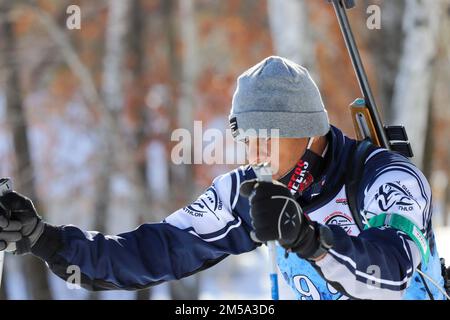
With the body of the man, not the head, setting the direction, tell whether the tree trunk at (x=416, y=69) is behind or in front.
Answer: behind

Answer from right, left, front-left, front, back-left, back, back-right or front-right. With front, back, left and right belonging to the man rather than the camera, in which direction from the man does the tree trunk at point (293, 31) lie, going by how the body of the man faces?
back-right

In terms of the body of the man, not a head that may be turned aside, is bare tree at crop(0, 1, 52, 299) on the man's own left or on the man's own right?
on the man's own right

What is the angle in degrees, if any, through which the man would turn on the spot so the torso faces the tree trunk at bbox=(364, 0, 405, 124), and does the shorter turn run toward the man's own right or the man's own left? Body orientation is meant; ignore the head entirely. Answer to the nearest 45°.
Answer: approximately 135° to the man's own right

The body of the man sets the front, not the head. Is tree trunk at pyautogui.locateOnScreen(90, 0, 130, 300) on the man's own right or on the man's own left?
on the man's own right

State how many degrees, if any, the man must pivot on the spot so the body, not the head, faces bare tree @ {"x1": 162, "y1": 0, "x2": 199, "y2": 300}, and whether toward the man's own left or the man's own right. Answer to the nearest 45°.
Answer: approximately 135° to the man's own right

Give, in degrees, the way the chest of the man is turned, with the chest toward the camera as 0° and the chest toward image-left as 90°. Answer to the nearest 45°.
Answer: approximately 45°
